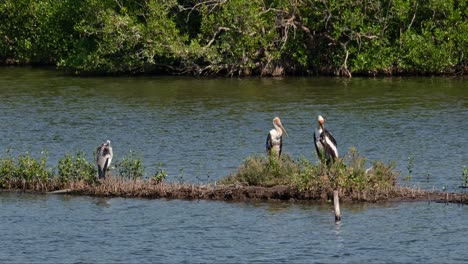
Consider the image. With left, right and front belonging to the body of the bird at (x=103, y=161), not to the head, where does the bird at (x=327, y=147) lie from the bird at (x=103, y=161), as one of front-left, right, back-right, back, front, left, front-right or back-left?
front-right
